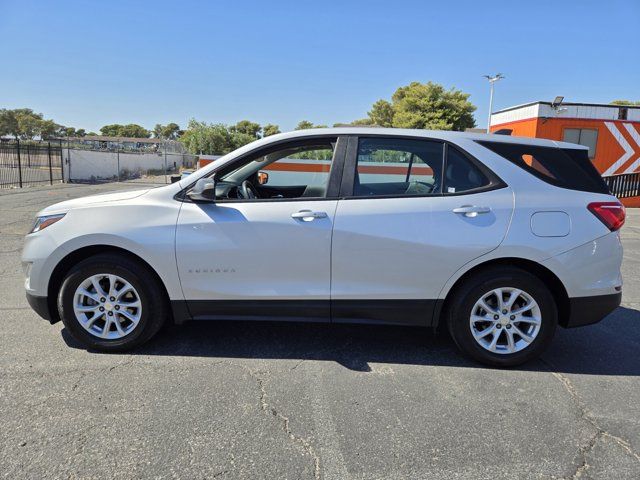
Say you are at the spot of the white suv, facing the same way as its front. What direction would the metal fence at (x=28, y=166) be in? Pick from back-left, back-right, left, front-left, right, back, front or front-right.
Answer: front-right

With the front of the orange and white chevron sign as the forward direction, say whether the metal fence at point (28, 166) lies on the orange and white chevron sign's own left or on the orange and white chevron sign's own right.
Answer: on the orange and white chevron sign's own right

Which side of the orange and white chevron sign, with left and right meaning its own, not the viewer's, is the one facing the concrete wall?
right

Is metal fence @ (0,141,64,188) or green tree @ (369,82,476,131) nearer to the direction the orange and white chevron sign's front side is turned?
the metal fence

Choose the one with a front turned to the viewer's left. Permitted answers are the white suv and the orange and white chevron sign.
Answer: the white suv

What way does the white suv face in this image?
to the viewer's left

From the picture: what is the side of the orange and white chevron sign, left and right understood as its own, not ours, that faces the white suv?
front

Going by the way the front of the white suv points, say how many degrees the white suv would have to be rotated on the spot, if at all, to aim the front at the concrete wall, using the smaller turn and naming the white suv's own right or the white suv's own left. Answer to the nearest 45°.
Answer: approximately 45° to the white suv's own right

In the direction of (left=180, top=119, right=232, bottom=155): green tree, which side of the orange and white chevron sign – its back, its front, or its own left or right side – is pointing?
right

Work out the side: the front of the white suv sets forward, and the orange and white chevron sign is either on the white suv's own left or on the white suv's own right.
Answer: on the white suv's own right

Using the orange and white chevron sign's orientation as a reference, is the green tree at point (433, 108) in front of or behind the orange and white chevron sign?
behind

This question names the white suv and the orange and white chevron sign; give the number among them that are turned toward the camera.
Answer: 1
